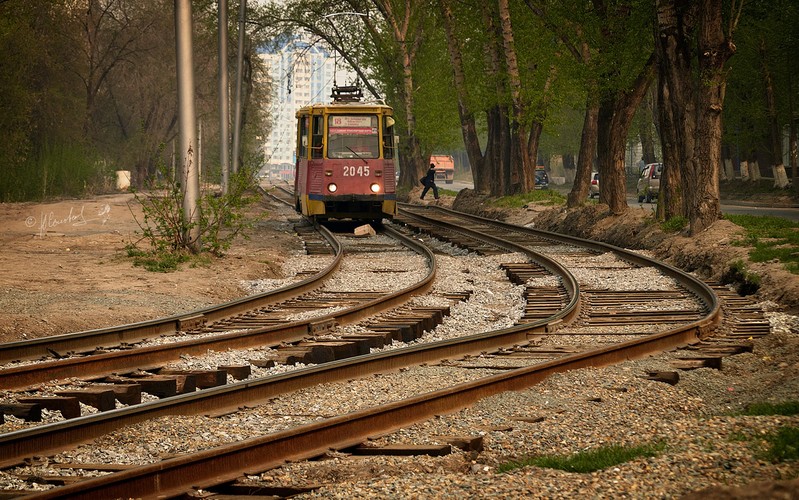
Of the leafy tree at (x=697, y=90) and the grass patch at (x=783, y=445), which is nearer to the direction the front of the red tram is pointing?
the grass patch

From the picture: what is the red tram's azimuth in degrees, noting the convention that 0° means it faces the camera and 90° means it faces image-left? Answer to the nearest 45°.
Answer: approximately 0°

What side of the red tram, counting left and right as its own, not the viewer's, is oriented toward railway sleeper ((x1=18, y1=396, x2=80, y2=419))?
front

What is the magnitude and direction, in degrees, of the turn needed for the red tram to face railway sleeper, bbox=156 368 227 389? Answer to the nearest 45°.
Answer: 0° — it already faces it

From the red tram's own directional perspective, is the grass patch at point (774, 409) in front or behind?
in front

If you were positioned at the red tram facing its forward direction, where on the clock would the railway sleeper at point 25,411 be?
The railway sleeper is roughly at 12 o'clock from the red tram.

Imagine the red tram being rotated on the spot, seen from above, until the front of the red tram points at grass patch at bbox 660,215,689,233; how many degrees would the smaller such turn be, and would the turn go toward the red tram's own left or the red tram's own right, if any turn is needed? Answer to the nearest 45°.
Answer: approximately 45° to the red tram's own left

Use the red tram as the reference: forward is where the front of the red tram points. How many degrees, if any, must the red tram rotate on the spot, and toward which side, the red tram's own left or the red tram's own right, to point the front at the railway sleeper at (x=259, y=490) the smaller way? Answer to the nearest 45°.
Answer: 0° — it already faces it

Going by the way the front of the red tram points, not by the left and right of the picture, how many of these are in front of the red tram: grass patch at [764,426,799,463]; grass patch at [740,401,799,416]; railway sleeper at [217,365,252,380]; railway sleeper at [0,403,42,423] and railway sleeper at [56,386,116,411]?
5

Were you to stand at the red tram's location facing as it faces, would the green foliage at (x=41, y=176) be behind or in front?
behind

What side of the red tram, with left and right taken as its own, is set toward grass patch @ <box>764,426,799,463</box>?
front

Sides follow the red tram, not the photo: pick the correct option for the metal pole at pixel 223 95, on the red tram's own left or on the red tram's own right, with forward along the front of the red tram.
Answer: on the red tram's own right

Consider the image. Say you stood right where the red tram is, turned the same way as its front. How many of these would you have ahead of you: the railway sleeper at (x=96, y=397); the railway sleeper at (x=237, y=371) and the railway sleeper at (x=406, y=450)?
3

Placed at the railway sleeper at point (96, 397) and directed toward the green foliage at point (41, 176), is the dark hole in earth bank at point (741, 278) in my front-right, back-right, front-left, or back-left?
front-right

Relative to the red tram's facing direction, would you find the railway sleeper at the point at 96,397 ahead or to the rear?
ahead

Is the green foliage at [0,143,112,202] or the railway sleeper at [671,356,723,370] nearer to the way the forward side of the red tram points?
the railway sleeper
